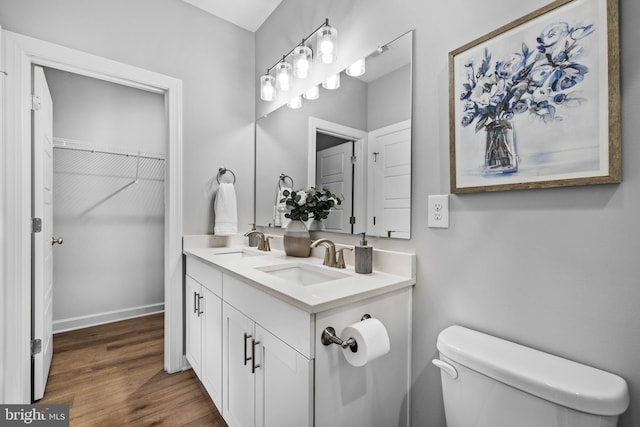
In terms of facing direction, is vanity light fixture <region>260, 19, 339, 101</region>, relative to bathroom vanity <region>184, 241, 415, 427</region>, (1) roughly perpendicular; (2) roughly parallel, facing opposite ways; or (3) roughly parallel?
roughly parallel

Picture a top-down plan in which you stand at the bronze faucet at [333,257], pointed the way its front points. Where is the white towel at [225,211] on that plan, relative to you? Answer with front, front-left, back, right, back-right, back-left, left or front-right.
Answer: right

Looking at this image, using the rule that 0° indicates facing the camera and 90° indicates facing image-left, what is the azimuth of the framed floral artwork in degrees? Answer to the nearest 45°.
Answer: approximately 45°

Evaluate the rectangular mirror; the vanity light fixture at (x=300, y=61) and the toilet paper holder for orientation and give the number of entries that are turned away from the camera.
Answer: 0

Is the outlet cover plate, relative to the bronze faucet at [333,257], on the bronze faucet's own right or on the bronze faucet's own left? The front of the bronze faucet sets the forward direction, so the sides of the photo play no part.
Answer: on the bronze faucet's own left

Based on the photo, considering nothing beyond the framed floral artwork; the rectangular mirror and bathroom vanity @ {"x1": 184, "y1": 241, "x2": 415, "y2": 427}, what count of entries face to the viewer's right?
0

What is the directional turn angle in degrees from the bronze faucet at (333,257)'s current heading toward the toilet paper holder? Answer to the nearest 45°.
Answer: approximately 45° to its left

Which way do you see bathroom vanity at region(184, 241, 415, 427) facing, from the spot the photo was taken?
facing the viewer and to the left of the viewer

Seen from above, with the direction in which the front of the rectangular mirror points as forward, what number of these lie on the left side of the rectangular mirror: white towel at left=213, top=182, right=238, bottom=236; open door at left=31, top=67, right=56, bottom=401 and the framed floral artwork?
1

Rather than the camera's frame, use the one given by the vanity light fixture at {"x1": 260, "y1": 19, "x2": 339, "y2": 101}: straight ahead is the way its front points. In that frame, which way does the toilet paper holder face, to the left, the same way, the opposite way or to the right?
to the left

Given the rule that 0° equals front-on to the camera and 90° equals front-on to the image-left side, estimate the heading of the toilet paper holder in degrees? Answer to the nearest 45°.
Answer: approximately 315°
